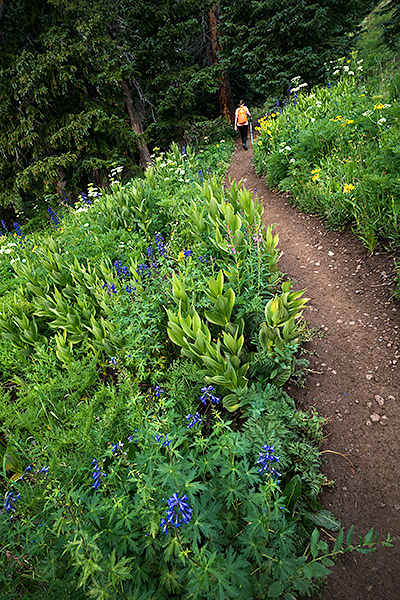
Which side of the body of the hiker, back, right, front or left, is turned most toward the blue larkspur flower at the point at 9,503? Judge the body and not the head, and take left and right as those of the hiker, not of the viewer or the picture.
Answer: back

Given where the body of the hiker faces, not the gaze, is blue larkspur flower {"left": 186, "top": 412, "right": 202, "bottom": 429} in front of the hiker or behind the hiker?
behind

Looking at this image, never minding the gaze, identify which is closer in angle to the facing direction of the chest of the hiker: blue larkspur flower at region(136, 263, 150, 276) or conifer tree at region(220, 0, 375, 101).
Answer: the conifer tree

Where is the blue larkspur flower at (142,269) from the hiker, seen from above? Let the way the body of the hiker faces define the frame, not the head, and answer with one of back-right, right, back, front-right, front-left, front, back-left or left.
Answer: back

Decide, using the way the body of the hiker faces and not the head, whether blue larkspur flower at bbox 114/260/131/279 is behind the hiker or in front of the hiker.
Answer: behind

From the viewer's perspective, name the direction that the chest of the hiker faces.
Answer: away from the camera

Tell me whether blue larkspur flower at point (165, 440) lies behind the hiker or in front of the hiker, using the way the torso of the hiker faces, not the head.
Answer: behind

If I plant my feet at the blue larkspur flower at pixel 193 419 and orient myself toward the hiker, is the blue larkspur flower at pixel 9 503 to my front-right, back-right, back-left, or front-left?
back-left

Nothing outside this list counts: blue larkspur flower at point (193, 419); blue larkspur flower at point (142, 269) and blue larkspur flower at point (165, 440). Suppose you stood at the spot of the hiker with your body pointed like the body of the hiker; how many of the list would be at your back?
3

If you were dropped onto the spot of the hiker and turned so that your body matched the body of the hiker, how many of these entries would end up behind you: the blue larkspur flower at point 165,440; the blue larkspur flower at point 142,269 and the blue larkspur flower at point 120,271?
3
